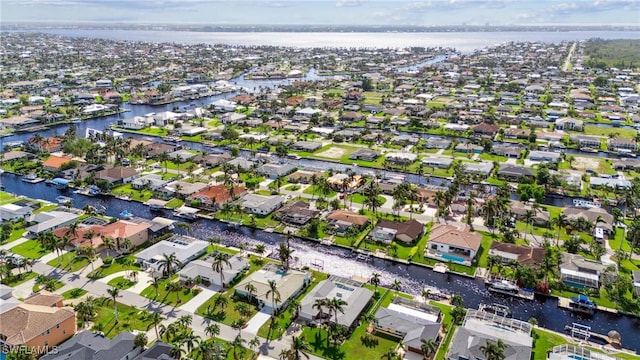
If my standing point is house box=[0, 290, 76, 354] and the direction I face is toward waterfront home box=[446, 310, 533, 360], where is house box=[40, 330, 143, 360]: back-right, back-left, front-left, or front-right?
front-right

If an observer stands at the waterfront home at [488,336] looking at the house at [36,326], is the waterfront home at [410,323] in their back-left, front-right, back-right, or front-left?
front-right

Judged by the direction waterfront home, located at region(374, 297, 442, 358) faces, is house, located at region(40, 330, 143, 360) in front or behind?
in front

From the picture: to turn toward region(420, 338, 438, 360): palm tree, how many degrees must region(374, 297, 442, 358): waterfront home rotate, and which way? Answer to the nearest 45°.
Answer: approximately 45° to its left

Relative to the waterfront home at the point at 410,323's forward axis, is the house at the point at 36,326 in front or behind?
in front

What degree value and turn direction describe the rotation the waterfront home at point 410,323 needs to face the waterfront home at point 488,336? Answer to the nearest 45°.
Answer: approximately 135° to its left

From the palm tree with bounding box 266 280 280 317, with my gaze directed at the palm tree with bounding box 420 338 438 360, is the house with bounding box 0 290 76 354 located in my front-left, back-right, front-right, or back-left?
back-right

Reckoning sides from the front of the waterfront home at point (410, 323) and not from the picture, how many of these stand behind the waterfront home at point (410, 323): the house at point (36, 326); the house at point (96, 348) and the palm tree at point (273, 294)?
0

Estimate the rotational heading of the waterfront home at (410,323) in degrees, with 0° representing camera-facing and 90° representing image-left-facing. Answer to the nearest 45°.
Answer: approximately 45°
